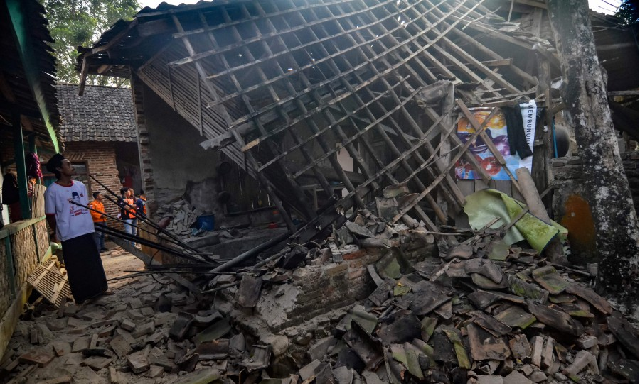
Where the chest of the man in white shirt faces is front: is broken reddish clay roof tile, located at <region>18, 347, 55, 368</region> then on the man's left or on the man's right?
on the man's right

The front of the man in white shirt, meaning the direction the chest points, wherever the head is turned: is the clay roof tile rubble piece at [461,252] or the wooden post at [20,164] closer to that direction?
the clay roof tile rubble piece

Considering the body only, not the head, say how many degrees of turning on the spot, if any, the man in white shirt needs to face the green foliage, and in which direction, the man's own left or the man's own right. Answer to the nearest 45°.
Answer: approximately 135° to the man's own left

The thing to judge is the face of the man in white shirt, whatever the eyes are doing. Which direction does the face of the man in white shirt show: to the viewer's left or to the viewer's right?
to the viewer's right

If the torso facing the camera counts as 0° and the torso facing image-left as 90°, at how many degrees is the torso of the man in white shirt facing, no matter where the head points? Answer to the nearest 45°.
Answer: approximately 315°

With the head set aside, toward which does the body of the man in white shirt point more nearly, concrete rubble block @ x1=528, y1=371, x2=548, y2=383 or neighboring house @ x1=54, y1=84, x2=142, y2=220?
the concrete rubble block
